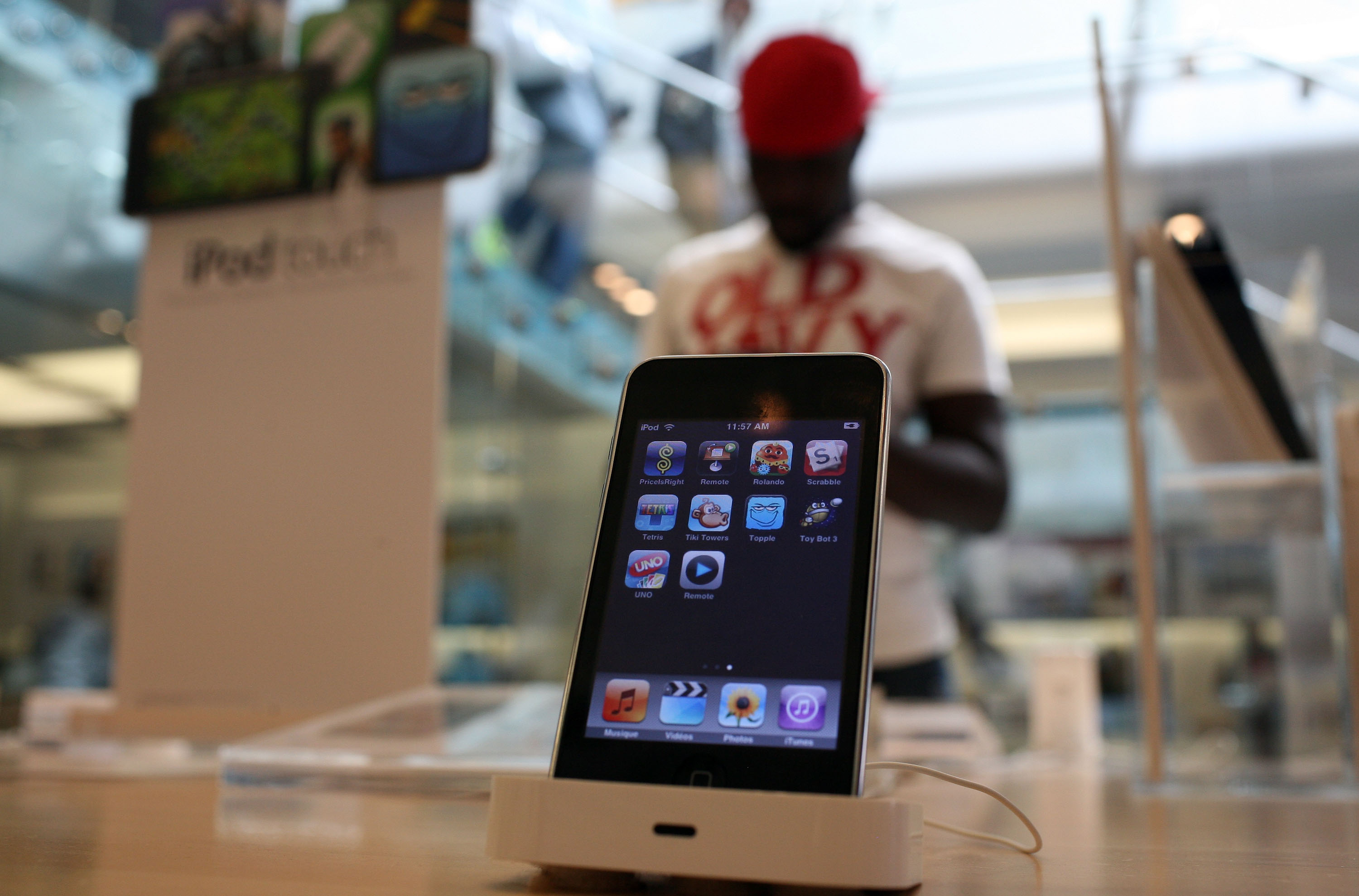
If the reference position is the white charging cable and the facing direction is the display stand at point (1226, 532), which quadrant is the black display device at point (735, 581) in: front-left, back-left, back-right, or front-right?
back-left

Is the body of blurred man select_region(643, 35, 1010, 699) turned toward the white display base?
yes

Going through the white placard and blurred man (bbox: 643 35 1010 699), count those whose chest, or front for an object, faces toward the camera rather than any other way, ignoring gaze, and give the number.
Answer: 2

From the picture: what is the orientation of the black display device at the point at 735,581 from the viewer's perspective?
toward the camera

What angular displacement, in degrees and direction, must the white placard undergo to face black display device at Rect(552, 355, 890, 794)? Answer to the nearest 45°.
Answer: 0° — it already faces it

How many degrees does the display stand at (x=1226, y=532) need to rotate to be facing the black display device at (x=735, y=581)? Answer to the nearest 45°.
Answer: approximately 90° to its right

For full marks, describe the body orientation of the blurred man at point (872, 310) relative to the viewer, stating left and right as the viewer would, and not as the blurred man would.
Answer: facing the viewer

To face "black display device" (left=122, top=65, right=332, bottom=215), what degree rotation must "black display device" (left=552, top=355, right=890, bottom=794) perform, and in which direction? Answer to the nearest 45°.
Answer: approximately 135° to its right

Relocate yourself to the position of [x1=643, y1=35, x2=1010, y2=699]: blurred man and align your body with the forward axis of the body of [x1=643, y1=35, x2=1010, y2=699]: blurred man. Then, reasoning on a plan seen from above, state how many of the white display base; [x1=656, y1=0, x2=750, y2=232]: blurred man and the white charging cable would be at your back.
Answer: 1
